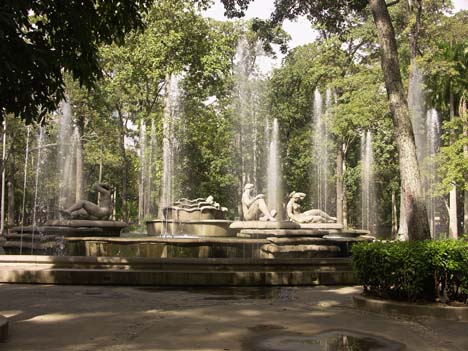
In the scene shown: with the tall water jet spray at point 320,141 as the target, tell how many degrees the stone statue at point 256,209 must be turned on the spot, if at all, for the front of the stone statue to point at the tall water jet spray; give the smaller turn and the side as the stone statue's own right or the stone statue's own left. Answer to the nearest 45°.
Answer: approximately 90° to the stone statue's own left

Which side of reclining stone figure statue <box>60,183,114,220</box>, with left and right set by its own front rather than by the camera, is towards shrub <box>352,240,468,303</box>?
left

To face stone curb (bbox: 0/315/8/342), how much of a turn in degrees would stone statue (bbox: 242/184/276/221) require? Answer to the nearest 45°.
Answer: approximately 90° to its right
